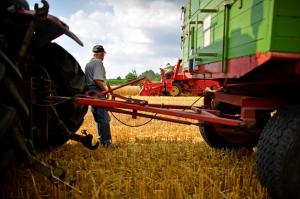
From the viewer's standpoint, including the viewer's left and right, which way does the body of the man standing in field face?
facing away from the viewer and to the right of the viewer

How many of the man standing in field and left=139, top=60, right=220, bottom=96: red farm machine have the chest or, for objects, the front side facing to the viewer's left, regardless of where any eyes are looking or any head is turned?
1

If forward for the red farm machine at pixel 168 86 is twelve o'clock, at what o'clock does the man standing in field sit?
The man standing in field is roughly at 9 o'clock from the red farm machine.

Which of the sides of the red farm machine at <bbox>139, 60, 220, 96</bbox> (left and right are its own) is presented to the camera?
left

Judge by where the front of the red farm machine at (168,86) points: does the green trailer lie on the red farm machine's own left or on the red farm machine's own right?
on the red farm machine's own left
